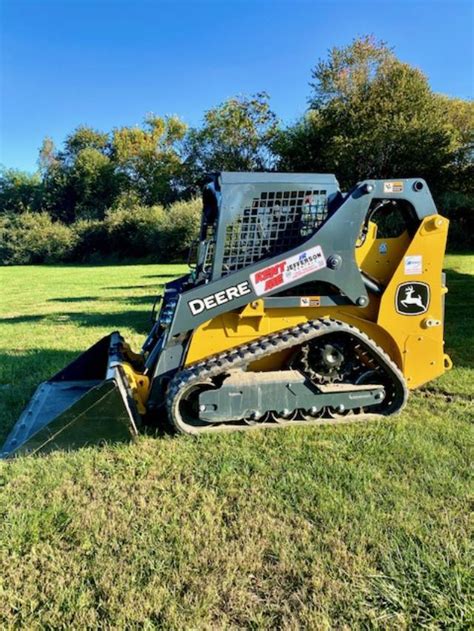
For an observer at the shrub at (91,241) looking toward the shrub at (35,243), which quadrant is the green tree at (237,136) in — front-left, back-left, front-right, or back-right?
back-right

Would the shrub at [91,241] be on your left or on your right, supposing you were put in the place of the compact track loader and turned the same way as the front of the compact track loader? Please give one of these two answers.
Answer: on your right

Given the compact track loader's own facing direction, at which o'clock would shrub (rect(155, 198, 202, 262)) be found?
The shrub is roughly at 3 o'clock from the compact track loader.

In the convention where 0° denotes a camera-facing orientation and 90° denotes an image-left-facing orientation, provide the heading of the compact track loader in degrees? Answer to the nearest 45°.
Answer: approximately 90°

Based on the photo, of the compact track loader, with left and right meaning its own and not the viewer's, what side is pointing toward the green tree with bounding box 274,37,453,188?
right

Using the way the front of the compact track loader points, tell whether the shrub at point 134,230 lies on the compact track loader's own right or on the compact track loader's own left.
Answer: on the compact track loader's own right

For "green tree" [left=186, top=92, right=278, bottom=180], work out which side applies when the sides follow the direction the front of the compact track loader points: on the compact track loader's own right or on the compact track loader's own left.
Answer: on the compact track loader's own right

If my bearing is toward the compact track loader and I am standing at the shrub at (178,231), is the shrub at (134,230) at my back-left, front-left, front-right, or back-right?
back-right
